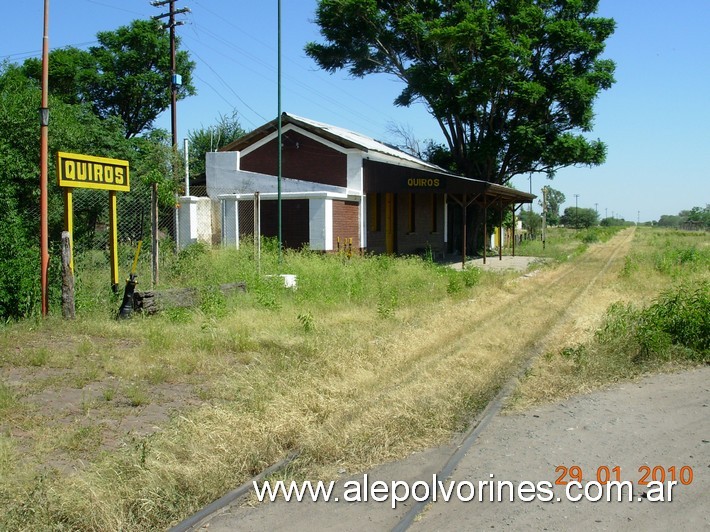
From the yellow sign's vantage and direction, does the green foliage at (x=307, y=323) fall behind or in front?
in front

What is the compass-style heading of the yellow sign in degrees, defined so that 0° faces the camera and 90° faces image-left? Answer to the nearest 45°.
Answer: approximately 315°

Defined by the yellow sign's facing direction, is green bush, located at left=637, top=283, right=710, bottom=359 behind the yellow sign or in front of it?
in front

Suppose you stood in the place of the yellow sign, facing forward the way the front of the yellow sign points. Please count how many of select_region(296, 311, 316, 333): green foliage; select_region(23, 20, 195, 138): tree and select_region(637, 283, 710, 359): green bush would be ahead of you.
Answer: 2

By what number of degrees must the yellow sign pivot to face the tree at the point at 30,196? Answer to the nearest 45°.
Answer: approximately 135° to its left

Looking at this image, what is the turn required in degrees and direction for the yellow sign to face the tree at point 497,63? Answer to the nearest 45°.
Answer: approximately 90° to its left

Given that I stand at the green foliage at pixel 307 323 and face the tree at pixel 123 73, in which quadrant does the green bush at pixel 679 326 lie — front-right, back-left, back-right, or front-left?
back-right

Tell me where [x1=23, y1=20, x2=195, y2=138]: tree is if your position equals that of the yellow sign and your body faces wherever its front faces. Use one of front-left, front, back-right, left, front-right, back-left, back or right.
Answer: back-left
